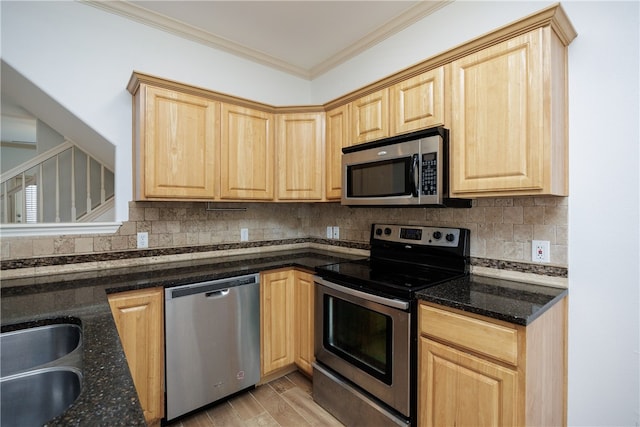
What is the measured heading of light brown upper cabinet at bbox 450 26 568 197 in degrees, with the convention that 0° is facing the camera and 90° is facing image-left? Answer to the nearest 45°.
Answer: approximately 45°

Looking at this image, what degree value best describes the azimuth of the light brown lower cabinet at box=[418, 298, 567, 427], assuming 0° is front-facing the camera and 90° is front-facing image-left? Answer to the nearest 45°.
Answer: approximately 45°

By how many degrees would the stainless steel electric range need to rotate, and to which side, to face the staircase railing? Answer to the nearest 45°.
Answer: approximately 45° to its right

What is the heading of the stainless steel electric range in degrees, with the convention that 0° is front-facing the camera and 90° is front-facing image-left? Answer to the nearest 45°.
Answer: approximately 45°

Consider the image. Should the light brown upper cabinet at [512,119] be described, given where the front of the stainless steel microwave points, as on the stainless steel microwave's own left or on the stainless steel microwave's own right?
on the stainless steel microwave's own left

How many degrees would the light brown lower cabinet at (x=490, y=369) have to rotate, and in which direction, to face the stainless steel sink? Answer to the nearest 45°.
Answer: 0° — it already faces it
